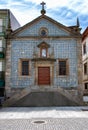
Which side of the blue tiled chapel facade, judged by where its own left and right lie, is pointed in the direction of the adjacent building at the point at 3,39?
right

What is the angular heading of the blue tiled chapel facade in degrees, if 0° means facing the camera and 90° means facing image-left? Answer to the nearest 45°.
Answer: approximately 0°
